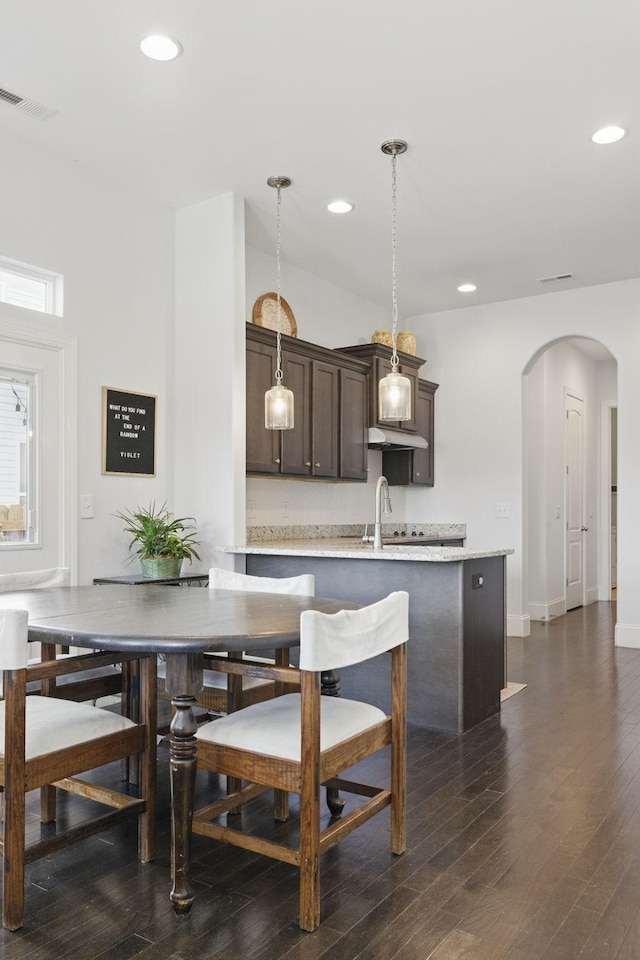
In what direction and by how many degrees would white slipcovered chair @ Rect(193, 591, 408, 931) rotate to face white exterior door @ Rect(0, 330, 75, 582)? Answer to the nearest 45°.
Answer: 0° — it already faces it

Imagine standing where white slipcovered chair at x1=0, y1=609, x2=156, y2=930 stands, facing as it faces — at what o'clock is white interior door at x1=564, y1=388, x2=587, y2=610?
The white interior door is roughly at 12 o'clock from the white slipcovered chair.

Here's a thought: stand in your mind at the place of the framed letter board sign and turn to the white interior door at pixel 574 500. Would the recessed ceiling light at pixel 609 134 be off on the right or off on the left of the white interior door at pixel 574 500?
right

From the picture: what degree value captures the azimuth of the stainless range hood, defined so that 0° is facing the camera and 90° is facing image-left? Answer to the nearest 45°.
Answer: approximately 315°

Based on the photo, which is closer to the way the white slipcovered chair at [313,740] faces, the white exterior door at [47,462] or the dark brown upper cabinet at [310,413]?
the white exterior door

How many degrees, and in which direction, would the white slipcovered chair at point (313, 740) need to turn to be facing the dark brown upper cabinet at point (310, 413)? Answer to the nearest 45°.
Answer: approximately 45° to its right

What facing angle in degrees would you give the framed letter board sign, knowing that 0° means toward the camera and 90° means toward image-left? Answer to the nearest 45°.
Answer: approximately 315°

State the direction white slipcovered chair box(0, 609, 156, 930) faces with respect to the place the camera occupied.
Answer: facing away from the viewer and to the right of the viewer

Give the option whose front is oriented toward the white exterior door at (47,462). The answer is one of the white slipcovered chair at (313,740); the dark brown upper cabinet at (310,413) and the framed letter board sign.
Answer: the white slipcovered chair

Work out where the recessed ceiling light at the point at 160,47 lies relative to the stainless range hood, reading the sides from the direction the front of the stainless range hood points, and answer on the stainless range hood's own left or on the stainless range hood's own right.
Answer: on the stainless range hood's own right

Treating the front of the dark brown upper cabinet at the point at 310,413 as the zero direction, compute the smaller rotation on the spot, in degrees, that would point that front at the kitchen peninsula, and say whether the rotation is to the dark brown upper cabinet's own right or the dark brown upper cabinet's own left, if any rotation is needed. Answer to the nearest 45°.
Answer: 0° — it already faces it

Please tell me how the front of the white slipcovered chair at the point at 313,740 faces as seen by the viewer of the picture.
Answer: facing away from the viewer and to the left of the viewer

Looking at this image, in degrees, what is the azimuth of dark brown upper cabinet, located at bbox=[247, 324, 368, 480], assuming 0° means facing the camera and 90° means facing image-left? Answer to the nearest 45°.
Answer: approximately 315°

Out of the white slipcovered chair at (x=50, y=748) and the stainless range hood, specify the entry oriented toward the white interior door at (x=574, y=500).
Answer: the white slipcovered chair

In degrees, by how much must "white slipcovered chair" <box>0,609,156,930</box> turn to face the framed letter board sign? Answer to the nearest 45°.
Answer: approximately 45° to its left
